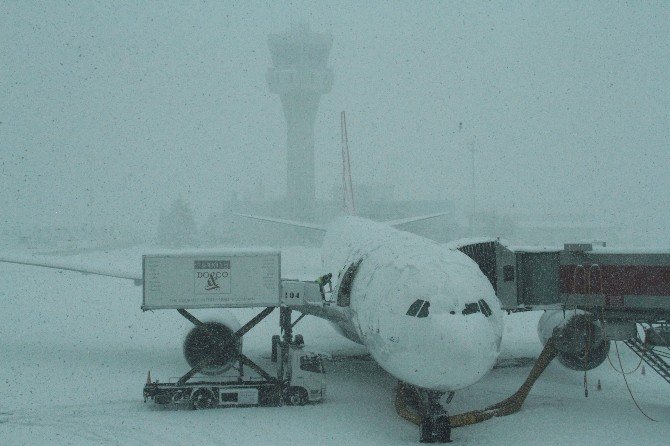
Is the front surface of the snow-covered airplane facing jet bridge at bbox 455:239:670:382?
no

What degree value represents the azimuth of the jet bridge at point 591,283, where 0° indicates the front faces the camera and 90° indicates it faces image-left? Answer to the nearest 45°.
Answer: approximately 90°

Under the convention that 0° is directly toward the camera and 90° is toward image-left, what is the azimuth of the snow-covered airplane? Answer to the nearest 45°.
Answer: approximately 0°

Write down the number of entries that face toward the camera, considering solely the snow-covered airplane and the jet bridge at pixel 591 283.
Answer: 1

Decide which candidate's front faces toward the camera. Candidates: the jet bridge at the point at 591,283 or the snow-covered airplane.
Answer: the snow-covered airplane
